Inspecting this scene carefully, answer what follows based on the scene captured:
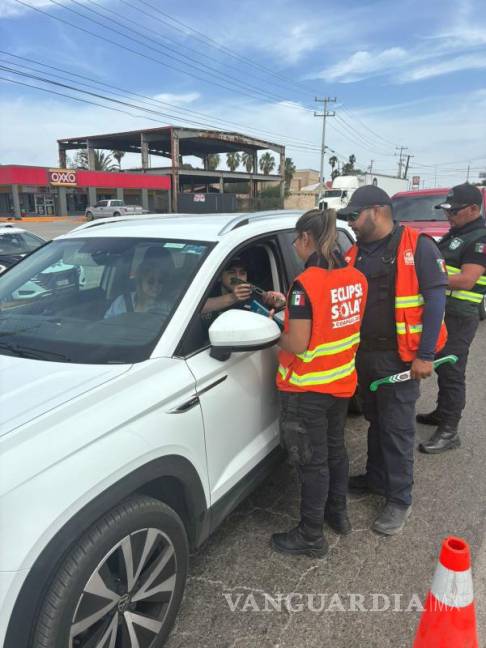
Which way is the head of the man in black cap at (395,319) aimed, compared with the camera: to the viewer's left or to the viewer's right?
to the viewer's left

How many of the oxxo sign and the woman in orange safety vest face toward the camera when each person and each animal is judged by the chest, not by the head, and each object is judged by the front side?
1

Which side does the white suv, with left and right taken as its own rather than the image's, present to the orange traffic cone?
left

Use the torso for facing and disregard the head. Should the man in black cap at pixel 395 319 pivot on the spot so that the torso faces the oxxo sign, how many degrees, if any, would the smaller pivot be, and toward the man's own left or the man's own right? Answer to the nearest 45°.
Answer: approximately 90° to the man's own right

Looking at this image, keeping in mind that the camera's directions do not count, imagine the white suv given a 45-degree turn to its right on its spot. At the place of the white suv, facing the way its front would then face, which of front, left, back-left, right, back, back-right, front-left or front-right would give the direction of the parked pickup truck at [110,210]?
right

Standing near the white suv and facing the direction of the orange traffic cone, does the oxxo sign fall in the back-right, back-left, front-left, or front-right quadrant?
back-left

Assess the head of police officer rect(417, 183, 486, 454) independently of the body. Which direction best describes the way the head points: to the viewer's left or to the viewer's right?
to the viewer's left

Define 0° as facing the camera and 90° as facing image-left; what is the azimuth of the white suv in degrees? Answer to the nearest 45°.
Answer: approximately 45°
